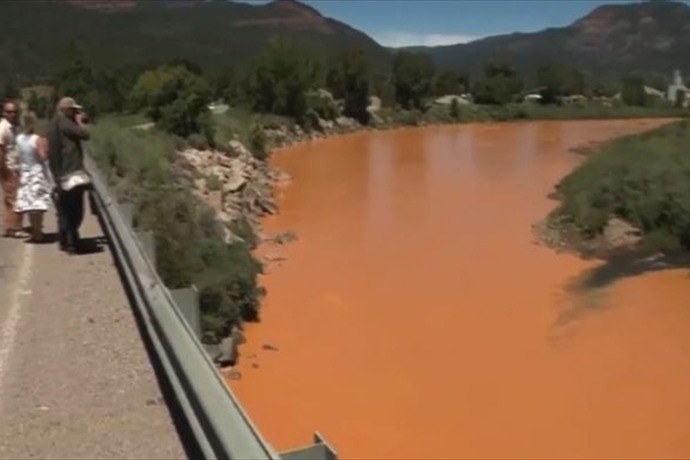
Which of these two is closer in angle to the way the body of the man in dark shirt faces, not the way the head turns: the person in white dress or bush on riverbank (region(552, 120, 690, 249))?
the bush on riverbank

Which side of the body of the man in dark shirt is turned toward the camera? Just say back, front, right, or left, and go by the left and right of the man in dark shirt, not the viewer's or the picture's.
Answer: right

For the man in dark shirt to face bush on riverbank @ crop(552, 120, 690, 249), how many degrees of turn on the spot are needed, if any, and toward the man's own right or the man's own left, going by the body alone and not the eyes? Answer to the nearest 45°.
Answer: approximately 45° to the man's own left

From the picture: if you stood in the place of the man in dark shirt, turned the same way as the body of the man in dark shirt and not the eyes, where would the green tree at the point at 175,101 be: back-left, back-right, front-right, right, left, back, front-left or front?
left

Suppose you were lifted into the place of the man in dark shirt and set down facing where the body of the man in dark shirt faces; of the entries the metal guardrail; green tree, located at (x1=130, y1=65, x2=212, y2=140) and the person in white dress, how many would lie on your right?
1

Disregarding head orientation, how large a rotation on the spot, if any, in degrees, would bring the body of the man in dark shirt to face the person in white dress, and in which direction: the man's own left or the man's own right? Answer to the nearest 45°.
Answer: approximately 90° to the man's own left

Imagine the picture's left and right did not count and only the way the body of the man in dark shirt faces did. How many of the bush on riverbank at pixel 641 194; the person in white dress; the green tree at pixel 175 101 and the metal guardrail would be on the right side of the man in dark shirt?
1
